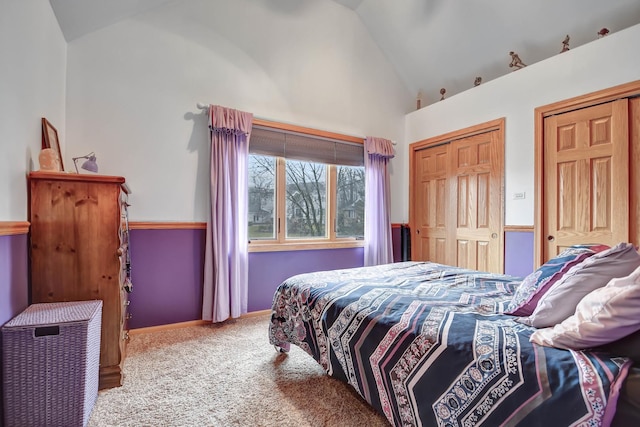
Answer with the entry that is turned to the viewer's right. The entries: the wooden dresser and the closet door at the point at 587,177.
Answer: the wooden dresser

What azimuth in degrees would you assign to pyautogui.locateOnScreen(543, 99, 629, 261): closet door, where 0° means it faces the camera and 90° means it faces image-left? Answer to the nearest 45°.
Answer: approximately 45°

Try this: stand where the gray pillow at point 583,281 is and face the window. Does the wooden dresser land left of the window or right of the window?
left

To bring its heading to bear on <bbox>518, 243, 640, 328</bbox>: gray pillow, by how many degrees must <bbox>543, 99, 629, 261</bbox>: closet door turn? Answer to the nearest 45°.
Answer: approximately 45° to its left

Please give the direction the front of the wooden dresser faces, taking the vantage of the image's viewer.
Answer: facing to the right of the viewer

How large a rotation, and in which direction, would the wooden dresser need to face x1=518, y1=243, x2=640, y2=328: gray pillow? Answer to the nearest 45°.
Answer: approximately 45° to its right

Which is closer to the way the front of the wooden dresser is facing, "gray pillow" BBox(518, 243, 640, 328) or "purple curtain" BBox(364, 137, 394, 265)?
the purple curtain

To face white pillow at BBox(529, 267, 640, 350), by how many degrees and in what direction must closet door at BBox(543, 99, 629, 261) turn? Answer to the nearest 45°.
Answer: approximately 45° to its left

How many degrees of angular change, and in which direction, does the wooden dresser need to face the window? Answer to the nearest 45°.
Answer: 0° — it already faces it

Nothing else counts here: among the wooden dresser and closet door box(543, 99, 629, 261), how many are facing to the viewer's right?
1
